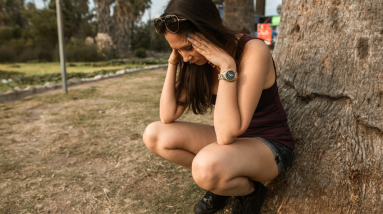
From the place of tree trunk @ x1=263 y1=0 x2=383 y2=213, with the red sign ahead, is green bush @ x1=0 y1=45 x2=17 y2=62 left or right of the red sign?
left

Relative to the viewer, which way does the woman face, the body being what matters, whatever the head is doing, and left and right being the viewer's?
facing the viewer and to the left of the viewer

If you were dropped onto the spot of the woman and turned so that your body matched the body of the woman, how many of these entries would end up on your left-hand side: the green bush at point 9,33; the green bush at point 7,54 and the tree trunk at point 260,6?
0

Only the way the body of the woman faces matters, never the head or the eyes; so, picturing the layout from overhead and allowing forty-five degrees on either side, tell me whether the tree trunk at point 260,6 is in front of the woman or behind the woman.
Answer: behind

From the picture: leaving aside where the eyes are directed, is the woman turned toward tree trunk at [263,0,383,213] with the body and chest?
no

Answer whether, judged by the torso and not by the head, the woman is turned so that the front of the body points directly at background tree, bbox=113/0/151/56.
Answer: no

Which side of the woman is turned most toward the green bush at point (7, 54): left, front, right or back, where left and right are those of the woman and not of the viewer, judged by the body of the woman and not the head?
right

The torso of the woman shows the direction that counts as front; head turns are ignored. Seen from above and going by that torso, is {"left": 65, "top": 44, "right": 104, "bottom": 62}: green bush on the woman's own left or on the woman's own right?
on the woman's own right

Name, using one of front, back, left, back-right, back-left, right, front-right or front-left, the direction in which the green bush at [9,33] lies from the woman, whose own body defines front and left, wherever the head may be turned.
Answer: right

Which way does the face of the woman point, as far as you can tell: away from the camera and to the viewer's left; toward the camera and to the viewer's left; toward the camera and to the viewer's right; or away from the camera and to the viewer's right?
toward the camera and to the viewer's left

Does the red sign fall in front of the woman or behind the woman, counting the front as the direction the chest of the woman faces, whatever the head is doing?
behind

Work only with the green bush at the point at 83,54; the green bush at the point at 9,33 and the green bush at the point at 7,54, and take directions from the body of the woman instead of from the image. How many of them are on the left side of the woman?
0

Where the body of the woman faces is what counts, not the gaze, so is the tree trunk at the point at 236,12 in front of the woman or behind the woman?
behind
